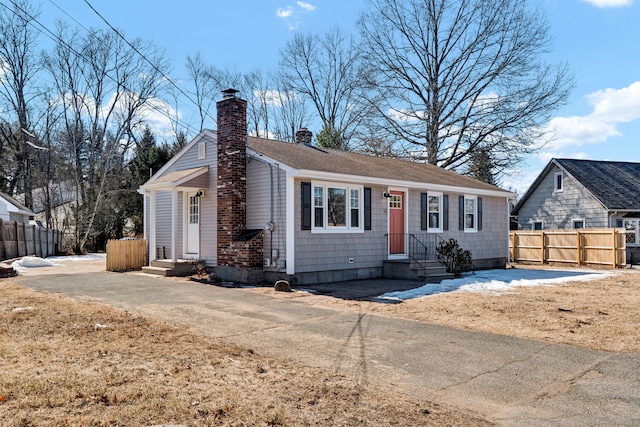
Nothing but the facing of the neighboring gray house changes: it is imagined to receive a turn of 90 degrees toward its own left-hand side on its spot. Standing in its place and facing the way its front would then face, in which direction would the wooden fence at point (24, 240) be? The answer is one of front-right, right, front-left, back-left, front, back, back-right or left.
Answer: back

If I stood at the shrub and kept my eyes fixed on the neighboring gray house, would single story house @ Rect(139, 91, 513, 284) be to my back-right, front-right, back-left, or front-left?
back-left

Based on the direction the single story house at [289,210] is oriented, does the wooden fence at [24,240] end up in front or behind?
behind

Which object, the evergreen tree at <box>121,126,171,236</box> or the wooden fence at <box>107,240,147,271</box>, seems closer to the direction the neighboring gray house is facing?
the wooden fence

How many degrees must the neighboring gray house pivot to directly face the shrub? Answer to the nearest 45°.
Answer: approximately 45° to its right

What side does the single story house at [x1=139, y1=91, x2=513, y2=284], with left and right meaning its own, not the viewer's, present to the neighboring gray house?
left

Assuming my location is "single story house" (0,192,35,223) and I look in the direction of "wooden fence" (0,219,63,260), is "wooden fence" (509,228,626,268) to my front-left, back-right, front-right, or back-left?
front-left

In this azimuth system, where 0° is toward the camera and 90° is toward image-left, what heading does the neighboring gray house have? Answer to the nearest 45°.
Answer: approximately 315°

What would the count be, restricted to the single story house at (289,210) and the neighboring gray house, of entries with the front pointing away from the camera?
0

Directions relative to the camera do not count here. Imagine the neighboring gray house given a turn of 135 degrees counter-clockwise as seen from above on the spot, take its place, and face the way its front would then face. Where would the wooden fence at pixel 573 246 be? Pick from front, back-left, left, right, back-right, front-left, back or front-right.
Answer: back

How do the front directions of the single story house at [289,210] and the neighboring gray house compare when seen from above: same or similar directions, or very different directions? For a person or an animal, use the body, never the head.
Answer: same or similar directions

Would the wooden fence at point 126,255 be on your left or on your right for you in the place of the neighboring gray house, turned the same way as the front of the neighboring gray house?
on your right

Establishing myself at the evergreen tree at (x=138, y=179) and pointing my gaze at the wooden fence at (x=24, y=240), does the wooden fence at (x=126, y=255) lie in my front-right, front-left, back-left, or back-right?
front-left
